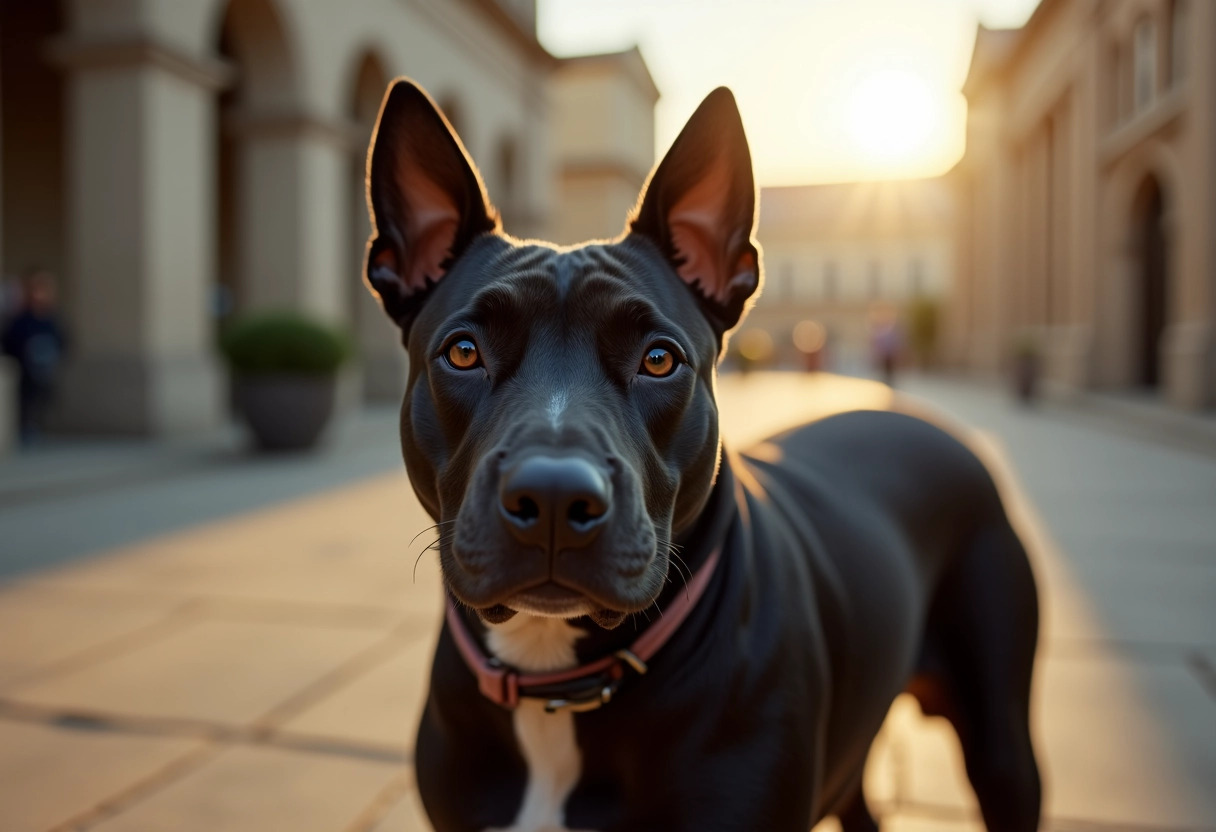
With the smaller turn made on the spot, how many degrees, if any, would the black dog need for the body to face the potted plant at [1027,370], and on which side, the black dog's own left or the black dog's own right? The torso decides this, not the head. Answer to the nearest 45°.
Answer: approximately 135° to the black dog's own right

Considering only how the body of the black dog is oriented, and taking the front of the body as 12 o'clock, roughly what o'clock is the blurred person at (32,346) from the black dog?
The blurred person is roughly at 3 o'clock from the black dog.

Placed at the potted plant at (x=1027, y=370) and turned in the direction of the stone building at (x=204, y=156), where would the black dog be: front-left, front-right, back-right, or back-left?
front-left

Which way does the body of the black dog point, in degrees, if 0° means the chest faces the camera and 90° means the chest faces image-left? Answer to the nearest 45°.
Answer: approximately 45°

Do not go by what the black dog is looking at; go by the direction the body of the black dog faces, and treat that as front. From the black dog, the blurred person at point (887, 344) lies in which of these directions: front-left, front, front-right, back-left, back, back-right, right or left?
back-right

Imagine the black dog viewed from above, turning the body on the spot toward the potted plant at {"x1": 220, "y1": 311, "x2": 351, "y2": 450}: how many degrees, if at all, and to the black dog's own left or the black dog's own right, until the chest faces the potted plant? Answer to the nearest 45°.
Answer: approximately 90° to the black dog's own right

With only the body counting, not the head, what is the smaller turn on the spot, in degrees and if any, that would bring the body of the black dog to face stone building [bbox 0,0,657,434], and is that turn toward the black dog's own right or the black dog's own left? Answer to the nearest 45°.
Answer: approximately 90° to the black dog's own right

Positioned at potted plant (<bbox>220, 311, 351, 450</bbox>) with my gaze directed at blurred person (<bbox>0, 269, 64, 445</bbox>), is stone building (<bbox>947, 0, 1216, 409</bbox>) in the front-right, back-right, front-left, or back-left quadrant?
back-right
